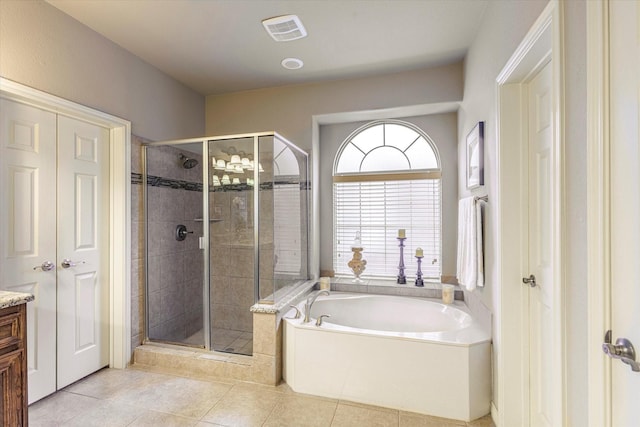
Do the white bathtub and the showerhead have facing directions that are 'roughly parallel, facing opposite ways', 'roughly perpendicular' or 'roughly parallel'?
roughly perpendicular

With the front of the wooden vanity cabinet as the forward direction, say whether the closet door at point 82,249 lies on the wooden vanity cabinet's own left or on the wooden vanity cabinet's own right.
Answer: on the wooden vanity cabinet's own left

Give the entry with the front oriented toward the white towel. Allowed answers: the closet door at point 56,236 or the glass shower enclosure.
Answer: the closet door

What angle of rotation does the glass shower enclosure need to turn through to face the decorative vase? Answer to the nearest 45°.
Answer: approximately 135° to its left

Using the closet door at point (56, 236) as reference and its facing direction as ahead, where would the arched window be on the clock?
The arched window is roughly at 11 o'clock from the closet door.

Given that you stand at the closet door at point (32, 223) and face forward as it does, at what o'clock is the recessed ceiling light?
The recessed ceiling light is roughly at 11 o'clock from the closet door.

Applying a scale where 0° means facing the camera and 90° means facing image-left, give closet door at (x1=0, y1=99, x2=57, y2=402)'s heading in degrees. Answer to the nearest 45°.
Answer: approximately 315°

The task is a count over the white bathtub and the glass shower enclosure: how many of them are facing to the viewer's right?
0

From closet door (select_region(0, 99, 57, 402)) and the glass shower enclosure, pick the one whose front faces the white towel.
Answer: the closet door

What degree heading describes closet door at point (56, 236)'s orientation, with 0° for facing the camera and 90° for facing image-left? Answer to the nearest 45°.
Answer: approximately 315°

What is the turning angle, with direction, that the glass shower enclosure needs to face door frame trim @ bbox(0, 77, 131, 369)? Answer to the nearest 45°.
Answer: approximately 45° to its right

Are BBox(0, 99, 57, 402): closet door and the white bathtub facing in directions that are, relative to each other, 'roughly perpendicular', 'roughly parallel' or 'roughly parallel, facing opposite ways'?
roughly perpendicular

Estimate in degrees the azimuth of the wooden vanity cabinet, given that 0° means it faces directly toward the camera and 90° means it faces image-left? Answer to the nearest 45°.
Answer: approximately 315°
